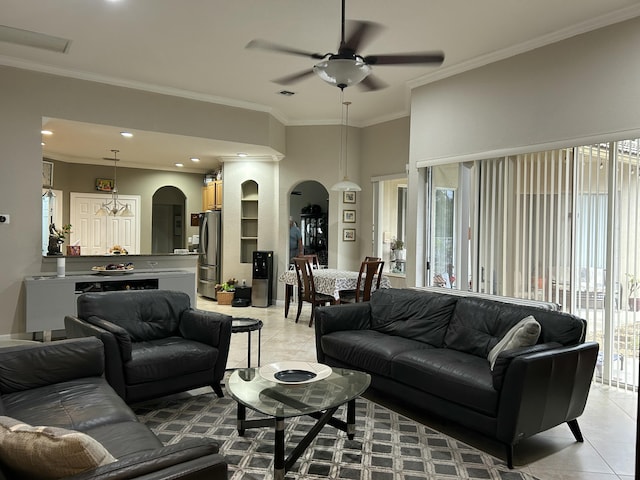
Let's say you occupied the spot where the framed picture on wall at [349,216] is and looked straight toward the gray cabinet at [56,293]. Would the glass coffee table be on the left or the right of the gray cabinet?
left

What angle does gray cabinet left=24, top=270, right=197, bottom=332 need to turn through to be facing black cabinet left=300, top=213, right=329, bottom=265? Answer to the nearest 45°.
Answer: approximately 135° to its left

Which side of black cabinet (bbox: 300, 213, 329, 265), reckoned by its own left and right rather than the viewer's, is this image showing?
front

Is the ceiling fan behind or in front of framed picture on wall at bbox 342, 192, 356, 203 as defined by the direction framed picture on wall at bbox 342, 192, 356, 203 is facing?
in front

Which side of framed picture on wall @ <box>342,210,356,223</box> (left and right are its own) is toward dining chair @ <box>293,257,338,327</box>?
front

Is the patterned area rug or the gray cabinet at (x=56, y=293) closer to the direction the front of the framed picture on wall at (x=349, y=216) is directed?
the patterned area rug

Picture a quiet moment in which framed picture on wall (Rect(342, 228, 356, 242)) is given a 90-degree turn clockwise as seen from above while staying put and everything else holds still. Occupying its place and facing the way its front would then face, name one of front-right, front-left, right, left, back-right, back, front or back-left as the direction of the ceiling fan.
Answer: left

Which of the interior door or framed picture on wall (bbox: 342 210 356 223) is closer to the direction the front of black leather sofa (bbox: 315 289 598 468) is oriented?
the interior door

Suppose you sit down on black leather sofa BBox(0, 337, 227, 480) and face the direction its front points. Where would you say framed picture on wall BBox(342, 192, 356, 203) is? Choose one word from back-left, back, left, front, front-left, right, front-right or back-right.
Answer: front

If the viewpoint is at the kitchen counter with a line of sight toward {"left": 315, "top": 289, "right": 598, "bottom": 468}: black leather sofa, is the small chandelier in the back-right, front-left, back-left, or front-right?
back-left

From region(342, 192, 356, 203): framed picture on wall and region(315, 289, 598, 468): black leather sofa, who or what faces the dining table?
the framed picture on wall

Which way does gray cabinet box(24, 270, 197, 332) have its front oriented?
toward the camera

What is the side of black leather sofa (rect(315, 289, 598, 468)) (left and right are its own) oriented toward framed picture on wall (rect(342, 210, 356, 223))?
right

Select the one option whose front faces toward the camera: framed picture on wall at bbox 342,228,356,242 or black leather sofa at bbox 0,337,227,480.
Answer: the framed picture on wall

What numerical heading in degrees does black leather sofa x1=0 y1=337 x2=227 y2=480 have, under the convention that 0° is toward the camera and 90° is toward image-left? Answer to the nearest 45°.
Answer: approximately 225°

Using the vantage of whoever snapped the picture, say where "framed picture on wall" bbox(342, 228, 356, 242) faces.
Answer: facing the viewer

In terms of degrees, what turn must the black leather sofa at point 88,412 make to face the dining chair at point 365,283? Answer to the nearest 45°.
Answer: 0° — it already faces it

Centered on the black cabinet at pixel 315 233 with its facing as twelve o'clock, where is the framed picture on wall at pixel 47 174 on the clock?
The framed picture on wall is roughly at 2 o'clock from the black cabinet.

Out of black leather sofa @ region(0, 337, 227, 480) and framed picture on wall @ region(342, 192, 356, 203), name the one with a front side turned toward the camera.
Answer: the framed picture on wall

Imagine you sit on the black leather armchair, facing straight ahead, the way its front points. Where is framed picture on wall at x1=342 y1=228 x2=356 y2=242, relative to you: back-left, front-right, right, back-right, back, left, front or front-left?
left
